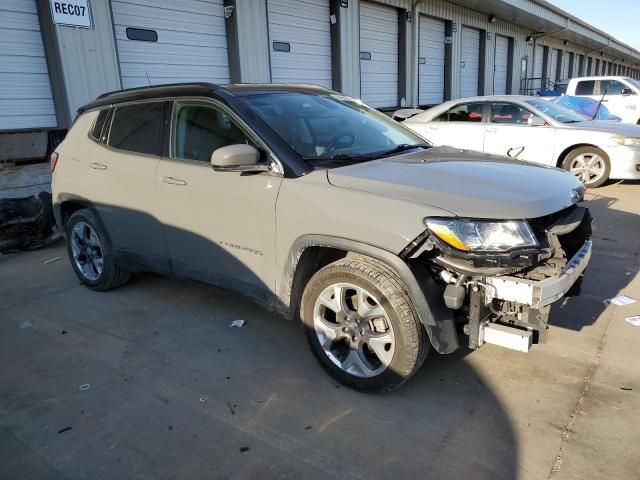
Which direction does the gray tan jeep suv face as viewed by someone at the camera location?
facing the viewer and to the right of the viewer

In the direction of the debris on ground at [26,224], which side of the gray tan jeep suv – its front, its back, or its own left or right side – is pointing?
back

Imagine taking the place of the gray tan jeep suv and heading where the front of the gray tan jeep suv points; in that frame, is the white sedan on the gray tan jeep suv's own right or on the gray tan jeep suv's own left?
on the gray tan jeep suv's own left

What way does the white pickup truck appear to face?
to the viewer's right

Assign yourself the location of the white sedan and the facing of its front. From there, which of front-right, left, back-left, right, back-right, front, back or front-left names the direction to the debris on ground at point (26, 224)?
back-right

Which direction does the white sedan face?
to the viewer's right

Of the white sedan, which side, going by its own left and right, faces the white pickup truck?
left

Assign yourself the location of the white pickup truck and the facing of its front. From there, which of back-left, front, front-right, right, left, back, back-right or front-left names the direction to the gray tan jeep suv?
right

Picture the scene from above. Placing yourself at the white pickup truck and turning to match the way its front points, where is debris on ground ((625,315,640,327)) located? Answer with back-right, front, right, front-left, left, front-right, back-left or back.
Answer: right
